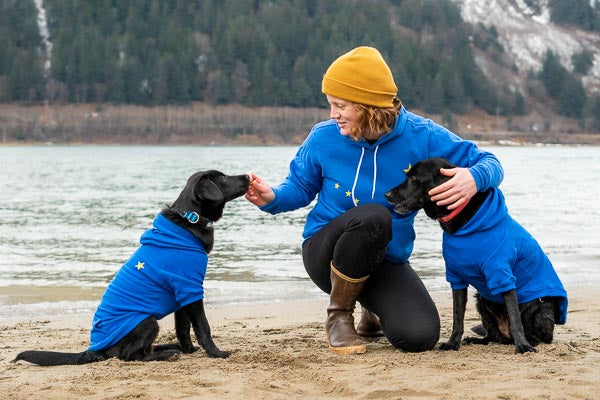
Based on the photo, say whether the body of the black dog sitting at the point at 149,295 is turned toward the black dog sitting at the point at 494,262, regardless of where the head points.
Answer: yes

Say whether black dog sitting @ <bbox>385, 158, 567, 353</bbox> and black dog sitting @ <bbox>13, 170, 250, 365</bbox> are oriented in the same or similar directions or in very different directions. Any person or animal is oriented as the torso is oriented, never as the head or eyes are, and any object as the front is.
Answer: very different directions

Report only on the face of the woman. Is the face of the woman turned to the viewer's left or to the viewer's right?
to the viewer's left

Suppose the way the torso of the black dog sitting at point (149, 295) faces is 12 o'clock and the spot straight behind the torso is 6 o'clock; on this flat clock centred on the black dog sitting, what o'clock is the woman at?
The woman is roughly at 12 o'clock from the black dog sitting.

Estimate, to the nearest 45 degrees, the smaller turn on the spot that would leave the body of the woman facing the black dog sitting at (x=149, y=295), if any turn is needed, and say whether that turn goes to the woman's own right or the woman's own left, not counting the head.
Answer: approximately 45° to the woman's own right

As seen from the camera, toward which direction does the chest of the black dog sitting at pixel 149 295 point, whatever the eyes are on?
to the viewer's right

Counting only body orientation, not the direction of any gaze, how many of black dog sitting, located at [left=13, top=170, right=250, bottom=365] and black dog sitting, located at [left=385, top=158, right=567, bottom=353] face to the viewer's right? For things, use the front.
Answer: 1

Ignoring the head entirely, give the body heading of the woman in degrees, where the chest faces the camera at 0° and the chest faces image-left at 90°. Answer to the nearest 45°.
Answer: approximately 0°
